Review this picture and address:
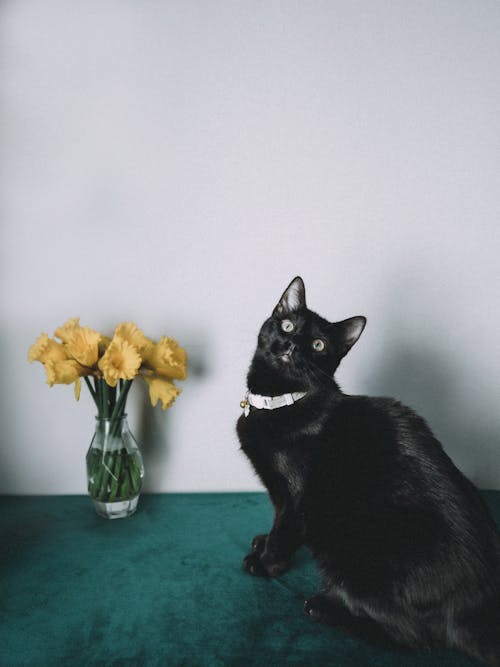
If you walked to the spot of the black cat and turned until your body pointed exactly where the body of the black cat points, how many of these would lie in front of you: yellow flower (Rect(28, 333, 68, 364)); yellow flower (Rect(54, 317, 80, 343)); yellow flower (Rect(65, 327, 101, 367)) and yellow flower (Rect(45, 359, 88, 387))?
4

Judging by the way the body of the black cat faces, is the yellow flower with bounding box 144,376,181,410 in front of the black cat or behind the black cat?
in front

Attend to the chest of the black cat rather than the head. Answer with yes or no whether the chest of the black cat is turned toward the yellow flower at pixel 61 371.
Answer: yes

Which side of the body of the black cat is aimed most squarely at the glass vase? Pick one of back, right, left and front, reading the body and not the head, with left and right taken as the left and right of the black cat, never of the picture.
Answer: front

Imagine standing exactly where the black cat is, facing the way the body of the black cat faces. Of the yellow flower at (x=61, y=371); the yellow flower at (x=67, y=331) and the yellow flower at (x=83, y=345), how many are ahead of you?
3

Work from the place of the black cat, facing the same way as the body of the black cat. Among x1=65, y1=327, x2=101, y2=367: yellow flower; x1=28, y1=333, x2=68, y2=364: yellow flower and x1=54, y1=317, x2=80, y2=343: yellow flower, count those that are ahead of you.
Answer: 3

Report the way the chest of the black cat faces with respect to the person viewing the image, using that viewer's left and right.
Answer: facing to the left of the viewer

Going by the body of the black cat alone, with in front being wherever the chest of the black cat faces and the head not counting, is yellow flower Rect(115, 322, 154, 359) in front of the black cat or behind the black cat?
in front

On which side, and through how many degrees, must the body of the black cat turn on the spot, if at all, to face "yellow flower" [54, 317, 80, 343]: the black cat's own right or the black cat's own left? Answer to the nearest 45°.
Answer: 0° — it already faces it

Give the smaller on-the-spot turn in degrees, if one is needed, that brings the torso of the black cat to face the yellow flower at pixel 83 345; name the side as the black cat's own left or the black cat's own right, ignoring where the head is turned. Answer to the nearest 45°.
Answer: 0° — it already faces it

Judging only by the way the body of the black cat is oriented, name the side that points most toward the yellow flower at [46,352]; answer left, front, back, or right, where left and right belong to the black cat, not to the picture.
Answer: front
